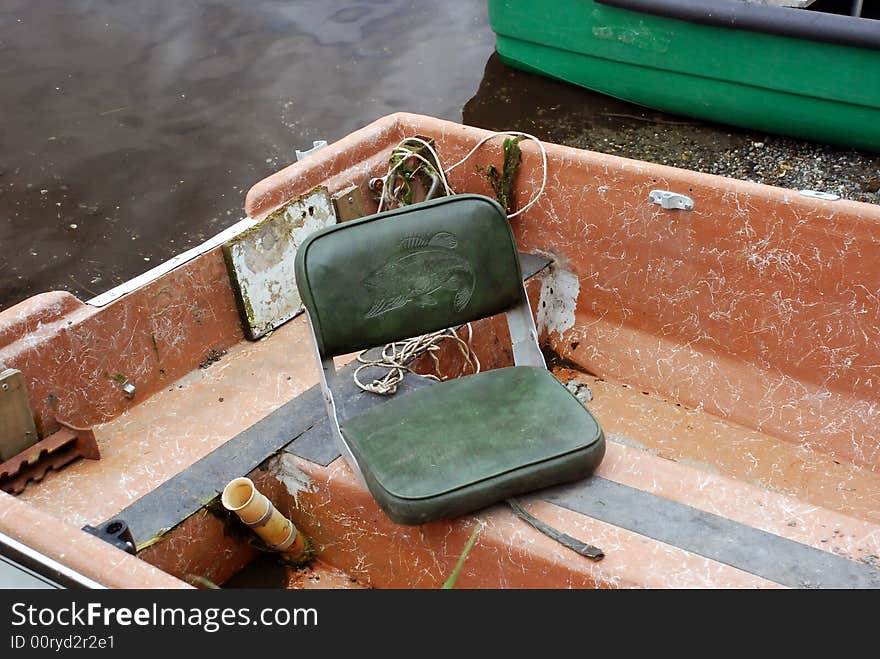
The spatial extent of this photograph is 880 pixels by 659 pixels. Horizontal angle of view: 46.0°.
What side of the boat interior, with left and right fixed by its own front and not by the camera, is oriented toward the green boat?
left

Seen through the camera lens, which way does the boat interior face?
facing the viewer and to the right of the viewer

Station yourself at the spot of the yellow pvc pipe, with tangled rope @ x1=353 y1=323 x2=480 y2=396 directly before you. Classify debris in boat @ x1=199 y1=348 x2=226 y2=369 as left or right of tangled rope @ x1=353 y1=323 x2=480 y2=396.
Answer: left

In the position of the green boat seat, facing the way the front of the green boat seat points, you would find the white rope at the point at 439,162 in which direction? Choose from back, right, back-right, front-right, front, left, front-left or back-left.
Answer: back-left
